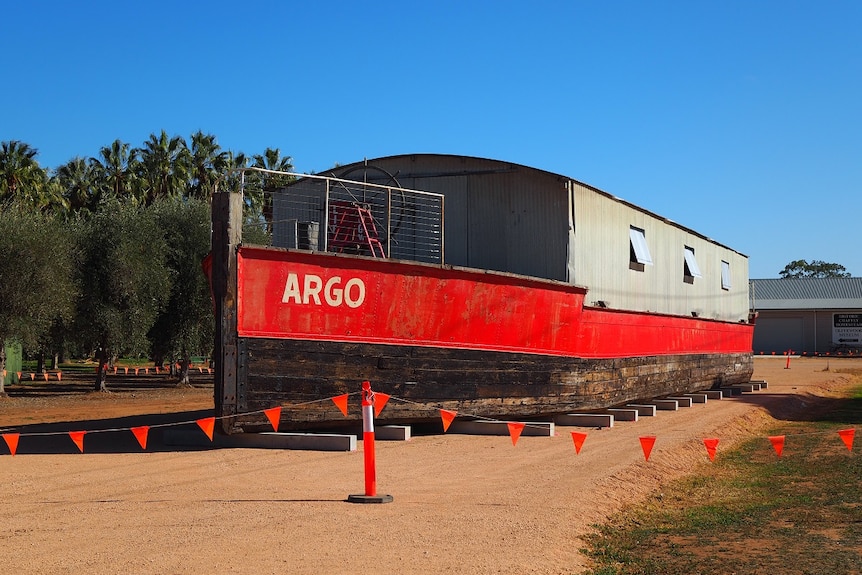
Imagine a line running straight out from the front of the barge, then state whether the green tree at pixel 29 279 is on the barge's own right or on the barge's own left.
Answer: on the barge's own right

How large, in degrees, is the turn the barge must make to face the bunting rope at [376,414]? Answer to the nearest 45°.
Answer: approximately 45° to its left

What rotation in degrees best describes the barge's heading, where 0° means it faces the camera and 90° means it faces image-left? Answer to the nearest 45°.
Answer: approximately 45°

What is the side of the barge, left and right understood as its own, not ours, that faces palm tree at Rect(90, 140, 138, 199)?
right

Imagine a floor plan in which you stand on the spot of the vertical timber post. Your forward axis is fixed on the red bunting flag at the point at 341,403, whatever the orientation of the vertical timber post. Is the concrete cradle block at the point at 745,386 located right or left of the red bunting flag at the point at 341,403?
left

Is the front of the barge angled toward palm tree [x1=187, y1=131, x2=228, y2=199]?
no

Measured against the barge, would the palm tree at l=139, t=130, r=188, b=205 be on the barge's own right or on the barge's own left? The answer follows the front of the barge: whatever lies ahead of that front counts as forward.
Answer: on the barge's own right

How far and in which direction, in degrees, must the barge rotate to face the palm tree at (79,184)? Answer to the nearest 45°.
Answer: approximately 90° to its right

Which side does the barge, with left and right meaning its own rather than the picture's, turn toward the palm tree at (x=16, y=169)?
right
